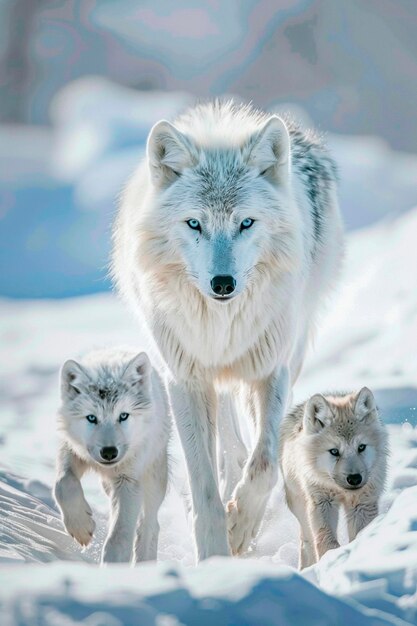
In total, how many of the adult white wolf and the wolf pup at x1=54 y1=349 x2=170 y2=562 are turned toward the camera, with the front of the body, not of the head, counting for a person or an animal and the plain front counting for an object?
2

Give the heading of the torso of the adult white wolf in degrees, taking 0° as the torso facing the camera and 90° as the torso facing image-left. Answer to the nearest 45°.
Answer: approximately 0°

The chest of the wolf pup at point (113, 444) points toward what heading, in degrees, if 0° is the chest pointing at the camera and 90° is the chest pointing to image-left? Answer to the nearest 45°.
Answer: approximately 0°
